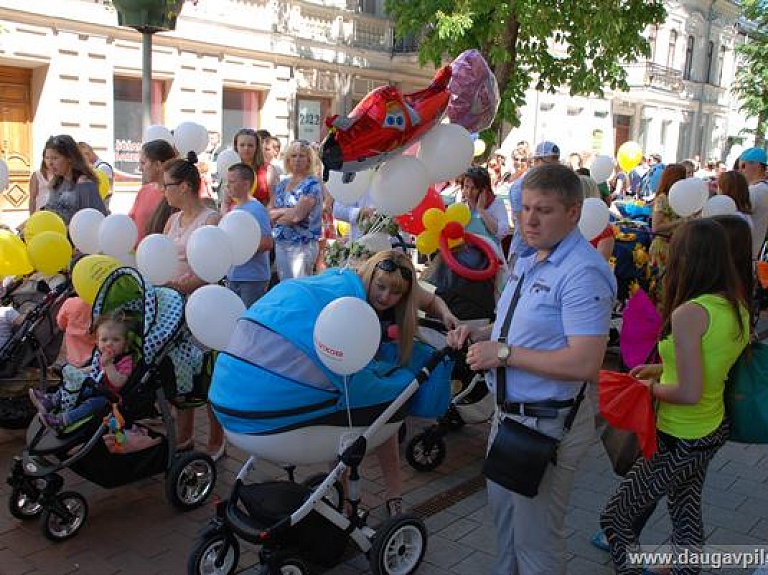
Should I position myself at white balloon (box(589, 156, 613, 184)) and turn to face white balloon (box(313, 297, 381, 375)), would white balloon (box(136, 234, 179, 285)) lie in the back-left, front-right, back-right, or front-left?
front-right

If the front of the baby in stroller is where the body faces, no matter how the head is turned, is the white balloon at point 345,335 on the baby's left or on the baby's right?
on the baby's left

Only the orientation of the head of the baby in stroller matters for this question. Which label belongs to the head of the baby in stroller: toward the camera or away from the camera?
toward the camera

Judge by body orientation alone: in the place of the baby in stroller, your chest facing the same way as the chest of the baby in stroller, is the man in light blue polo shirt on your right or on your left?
on your left

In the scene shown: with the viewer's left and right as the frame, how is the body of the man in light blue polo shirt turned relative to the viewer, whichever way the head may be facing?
facing the viewer and to the left of the viewer

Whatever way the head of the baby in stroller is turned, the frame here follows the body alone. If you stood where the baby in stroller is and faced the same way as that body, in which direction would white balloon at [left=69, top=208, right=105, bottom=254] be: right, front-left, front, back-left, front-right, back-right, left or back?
back-right

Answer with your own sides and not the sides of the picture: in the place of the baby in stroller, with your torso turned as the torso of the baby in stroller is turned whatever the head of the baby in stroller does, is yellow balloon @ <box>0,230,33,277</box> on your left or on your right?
on your right

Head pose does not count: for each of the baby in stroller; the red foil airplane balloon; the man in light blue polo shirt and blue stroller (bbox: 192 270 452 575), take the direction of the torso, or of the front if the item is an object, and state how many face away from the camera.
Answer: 0

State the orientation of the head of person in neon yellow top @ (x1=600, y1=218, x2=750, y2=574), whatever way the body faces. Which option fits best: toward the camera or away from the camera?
away from the camera

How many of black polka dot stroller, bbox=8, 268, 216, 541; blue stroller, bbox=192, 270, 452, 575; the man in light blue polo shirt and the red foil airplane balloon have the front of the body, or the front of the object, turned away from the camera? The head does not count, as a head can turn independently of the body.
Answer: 0

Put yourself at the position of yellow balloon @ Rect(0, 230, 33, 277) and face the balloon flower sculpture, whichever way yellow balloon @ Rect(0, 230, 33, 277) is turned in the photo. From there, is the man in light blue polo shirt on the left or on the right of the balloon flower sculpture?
right

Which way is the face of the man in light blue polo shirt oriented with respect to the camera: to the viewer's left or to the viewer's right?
to the viewer's left

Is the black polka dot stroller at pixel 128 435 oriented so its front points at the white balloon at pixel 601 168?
no
